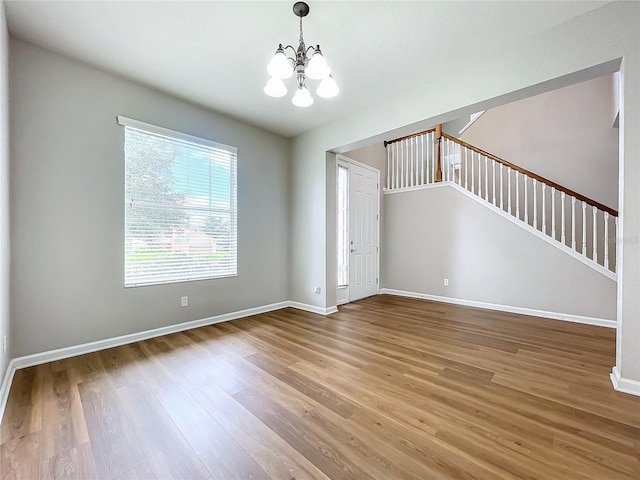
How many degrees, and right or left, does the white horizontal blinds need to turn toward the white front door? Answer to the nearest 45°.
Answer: approximately 45° to its left

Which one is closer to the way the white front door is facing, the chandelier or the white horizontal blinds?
the chandelier

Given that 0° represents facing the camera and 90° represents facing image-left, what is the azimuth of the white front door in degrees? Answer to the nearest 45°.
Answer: approximately 315°

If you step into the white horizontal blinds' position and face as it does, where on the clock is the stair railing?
The stair railing is roughly at 11 o'clock from the white horizontal blinds.

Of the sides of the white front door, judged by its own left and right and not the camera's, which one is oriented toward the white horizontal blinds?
right

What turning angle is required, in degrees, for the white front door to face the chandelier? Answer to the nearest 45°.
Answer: approximately 45° to its right

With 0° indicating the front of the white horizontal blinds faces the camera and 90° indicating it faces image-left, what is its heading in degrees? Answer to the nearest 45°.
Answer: approximately 315°
